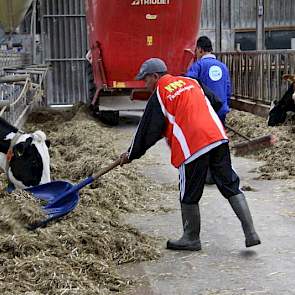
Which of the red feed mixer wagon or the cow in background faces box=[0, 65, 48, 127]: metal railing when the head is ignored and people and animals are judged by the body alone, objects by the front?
the cow in background

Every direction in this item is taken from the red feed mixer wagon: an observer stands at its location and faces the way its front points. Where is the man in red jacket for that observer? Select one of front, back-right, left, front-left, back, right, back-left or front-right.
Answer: back

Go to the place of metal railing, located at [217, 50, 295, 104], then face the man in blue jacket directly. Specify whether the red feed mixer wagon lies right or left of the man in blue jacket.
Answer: right

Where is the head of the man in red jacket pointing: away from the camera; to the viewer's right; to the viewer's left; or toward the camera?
to the viewer's left

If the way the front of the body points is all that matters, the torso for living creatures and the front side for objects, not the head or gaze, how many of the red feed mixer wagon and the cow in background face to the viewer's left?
1

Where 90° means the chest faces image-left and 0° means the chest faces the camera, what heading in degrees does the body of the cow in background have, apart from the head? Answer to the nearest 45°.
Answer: approximately 90°

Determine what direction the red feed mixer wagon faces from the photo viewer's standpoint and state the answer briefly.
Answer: facing away from the viewer
